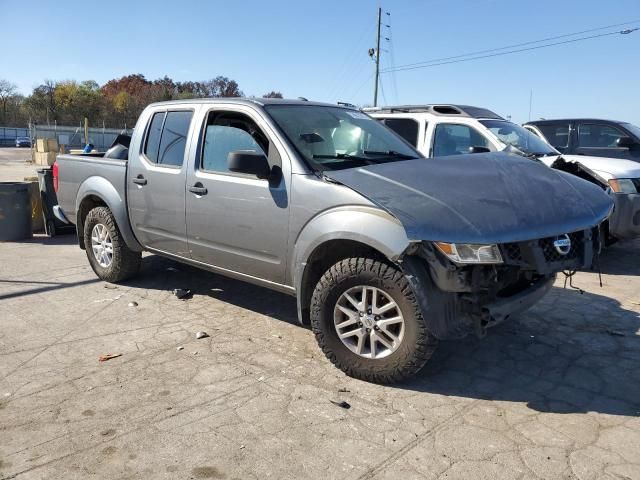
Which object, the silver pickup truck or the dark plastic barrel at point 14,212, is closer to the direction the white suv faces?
the silver pickup truck

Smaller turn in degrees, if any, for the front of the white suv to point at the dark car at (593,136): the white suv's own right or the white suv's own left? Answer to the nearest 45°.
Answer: approximately 90° to the white suv's own left

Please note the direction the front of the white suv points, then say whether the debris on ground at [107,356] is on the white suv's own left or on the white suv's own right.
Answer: on the white suv's own right

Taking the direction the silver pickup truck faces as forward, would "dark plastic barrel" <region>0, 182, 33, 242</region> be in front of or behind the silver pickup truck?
behind

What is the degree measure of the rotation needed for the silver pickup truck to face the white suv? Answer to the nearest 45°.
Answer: approximately 90° to its left

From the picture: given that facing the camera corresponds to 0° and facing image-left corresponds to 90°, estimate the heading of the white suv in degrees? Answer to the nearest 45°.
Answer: approximately 315°

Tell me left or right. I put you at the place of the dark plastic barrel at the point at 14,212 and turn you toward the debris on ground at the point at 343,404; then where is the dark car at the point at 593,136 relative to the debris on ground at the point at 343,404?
left
